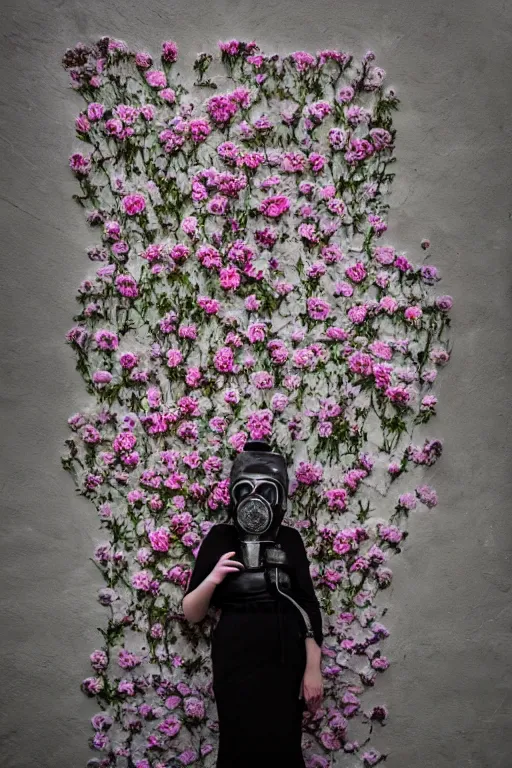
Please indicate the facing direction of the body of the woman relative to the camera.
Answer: toward the camera
